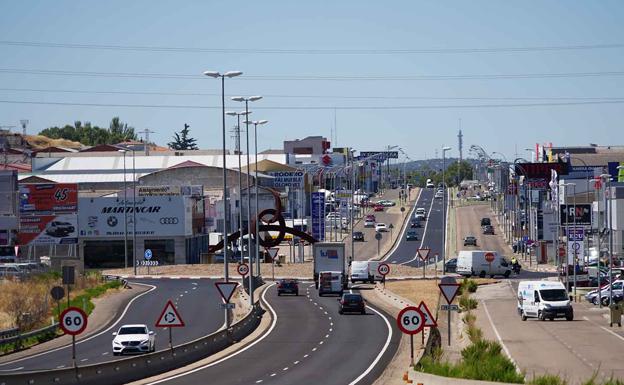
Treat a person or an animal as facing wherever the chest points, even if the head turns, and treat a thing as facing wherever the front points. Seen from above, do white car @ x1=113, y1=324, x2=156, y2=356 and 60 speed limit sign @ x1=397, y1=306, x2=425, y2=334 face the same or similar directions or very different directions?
same or similar directions

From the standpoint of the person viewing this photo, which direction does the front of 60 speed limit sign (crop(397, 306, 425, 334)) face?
facing the viewer

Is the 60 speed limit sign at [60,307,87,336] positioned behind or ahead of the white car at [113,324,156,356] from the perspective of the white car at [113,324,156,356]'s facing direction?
ahead

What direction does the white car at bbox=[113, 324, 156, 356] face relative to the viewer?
toward the camera

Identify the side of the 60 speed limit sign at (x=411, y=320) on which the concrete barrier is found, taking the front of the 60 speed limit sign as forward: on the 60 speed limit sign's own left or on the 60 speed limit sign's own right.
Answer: on the 60 speed limit sign's own right

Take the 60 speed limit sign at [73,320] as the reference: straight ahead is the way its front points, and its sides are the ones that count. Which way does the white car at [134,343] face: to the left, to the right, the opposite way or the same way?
the same way

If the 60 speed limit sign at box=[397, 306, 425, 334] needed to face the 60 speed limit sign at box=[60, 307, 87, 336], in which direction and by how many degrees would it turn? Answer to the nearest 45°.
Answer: approximately 90° to its right

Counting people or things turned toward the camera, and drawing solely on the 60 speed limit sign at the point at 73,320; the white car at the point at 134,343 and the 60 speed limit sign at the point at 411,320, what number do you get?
3

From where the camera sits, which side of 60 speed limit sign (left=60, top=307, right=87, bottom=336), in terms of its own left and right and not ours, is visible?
front

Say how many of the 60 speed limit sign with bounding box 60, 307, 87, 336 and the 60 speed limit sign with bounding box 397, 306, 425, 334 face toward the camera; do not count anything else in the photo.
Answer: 2

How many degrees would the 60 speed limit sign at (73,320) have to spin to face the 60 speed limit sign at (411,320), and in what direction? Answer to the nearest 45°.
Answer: approximately 90° to its left

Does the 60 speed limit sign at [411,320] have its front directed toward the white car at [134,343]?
no
